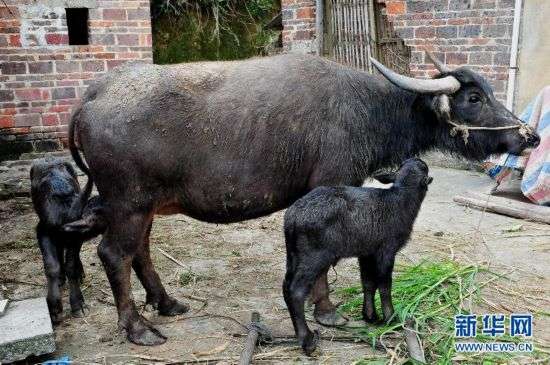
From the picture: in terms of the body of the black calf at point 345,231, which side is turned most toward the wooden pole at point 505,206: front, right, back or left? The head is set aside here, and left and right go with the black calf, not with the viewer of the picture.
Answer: front

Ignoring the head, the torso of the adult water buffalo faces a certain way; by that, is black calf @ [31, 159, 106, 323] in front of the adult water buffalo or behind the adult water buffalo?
behind

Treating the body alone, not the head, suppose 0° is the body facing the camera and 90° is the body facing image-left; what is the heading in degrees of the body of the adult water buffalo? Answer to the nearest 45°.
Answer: approximately 270°

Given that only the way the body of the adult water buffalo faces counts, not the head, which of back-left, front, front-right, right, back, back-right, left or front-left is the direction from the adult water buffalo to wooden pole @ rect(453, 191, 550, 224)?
front-left

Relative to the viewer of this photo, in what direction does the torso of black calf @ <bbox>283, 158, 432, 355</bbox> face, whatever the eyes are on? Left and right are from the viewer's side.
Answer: facing away from the viewer and to the right of the viewer

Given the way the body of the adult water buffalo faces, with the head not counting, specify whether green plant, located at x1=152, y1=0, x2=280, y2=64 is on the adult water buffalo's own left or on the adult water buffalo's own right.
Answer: on the adult water buffalo's own left

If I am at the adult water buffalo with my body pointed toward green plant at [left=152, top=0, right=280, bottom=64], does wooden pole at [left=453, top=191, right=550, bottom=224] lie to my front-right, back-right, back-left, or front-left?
front-right

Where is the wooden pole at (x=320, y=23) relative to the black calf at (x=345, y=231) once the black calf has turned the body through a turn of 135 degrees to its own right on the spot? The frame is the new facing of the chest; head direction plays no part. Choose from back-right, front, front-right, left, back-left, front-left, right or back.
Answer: back

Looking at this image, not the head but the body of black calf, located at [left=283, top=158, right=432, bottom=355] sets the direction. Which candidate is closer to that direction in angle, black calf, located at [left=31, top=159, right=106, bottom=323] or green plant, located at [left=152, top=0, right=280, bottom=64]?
the green plant

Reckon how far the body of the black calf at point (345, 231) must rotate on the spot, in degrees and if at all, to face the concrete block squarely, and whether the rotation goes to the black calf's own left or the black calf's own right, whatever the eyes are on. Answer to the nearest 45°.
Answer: approximately 135° to the black calf's own left
